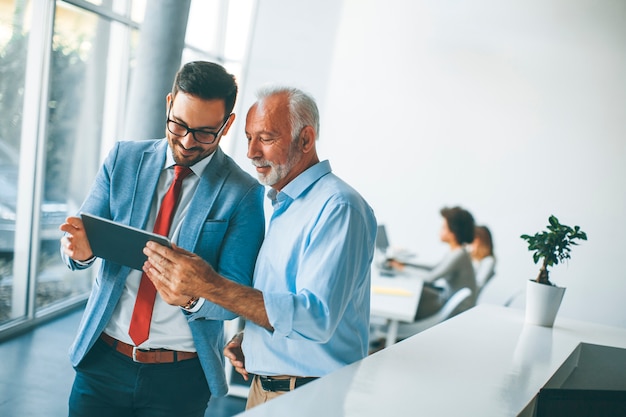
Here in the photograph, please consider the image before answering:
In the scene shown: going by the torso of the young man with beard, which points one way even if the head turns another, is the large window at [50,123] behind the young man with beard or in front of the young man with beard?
behind

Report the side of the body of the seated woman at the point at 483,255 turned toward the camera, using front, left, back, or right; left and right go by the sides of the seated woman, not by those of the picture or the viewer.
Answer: left

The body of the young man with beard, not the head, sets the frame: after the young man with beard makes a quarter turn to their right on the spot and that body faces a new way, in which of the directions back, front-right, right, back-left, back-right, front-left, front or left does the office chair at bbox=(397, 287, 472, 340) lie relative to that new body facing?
back-right

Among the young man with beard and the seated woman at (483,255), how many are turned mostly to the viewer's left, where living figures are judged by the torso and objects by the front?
1

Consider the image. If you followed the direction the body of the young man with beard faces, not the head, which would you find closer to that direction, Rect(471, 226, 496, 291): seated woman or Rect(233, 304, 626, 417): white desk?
the white desk

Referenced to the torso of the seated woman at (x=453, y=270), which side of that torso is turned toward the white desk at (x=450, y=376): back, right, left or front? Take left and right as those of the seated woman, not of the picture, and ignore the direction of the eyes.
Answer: left

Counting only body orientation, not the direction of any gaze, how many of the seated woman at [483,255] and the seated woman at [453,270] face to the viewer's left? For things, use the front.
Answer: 2

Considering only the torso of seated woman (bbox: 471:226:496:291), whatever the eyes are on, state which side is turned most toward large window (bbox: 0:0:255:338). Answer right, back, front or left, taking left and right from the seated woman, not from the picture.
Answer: front

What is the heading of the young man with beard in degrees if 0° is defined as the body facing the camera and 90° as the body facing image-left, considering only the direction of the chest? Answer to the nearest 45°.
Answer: approximately 0°

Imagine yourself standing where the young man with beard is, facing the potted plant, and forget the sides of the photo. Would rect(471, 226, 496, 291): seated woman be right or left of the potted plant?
left

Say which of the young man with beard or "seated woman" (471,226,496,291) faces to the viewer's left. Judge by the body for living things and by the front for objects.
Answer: the seated woman

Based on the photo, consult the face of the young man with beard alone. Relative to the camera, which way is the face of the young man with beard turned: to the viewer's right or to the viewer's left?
to the viewer's left

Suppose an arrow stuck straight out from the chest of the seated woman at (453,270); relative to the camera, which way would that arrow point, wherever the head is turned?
to the viewer's left

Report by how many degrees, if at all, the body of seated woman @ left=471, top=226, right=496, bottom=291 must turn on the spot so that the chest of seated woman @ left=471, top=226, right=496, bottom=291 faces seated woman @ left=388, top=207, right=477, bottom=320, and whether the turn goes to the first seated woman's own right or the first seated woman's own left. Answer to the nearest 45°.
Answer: approximately 90° to the first seated woman's own left

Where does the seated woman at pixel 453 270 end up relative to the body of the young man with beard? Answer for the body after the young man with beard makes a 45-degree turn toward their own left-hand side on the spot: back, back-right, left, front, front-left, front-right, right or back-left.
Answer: left
